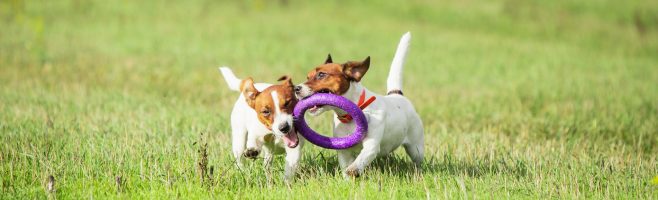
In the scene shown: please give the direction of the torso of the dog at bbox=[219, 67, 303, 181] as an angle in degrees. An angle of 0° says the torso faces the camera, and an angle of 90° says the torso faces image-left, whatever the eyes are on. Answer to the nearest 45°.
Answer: approximately 315°

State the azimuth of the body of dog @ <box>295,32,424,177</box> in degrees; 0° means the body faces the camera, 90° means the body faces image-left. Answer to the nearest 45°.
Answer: approximately 45°

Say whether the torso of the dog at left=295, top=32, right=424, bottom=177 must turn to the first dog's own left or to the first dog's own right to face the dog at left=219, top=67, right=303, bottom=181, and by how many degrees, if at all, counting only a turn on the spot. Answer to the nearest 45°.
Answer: approximately 45° to the first dog's own right

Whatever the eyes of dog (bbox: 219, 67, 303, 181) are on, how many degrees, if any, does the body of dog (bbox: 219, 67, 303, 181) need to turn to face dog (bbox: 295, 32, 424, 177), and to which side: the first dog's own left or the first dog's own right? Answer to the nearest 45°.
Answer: approximately 45° to the first dog's own left

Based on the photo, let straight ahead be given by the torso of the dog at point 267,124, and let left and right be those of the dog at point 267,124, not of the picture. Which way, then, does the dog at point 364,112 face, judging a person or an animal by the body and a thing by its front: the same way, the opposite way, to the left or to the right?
to the right
